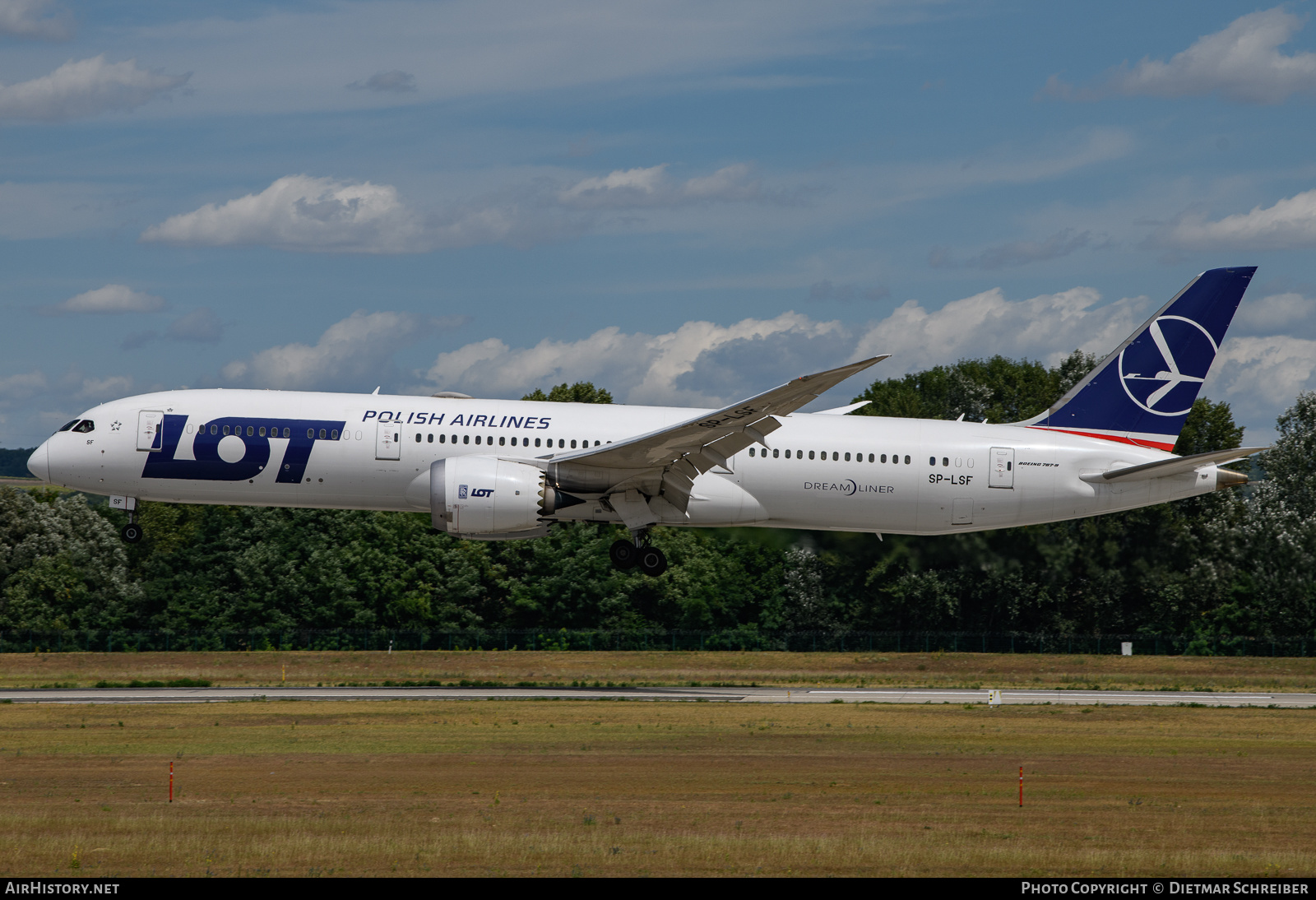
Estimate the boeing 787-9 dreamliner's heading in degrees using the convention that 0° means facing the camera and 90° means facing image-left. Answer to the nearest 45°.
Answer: approximately 90°
